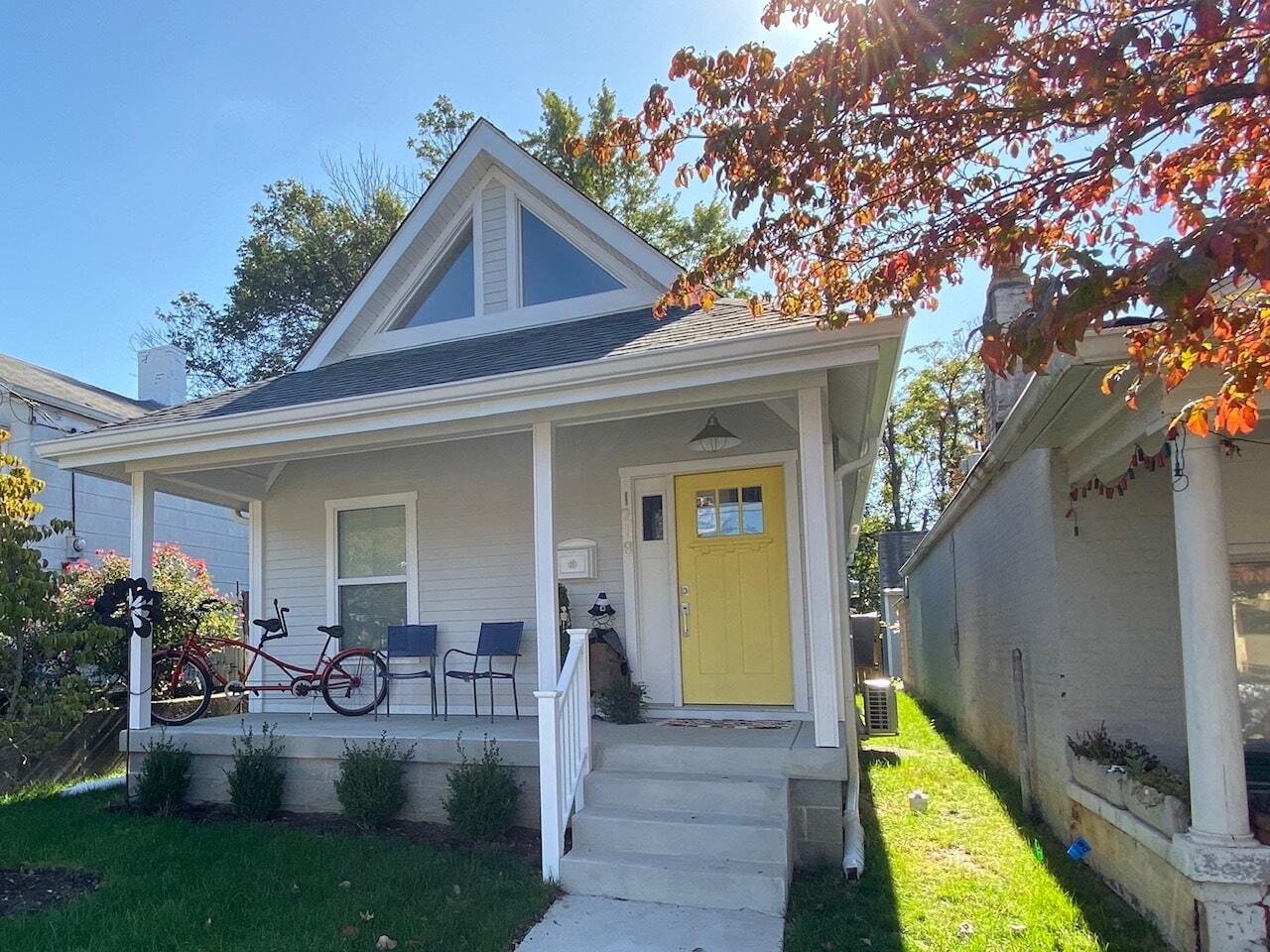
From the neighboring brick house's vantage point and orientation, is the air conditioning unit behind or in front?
behind

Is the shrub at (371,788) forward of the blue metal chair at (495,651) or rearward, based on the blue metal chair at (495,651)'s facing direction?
forward

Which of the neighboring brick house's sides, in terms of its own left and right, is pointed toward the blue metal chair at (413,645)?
right

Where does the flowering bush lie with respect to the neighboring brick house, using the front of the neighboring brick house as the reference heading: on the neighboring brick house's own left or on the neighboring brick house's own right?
on the neighboring brick house's own right

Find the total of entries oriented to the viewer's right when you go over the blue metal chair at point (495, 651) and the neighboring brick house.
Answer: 0

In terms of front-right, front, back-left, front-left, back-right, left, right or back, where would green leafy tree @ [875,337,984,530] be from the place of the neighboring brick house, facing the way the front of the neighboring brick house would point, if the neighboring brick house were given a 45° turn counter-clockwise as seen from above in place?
back-left

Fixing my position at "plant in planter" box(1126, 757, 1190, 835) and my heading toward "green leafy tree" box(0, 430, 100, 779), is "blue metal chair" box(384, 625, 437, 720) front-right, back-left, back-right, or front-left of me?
front-right

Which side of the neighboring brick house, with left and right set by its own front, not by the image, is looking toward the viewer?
front

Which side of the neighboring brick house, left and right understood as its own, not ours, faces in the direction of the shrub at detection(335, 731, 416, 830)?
right

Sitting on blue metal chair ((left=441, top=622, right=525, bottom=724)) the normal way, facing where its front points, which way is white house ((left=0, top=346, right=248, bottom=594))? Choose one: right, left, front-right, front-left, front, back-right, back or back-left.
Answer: right

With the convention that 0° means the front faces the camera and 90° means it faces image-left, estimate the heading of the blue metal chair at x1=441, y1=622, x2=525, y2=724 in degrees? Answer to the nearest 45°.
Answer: approximately 45°

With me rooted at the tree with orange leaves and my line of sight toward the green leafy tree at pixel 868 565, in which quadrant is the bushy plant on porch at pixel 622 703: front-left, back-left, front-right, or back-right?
front-left

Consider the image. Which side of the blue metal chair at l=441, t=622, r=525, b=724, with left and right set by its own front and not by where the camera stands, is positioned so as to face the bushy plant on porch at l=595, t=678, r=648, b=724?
left

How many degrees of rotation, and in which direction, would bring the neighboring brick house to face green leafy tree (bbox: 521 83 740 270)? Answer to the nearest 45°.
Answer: approximately 135° to its right

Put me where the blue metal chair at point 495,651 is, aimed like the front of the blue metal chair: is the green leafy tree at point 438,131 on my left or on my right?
on my right
